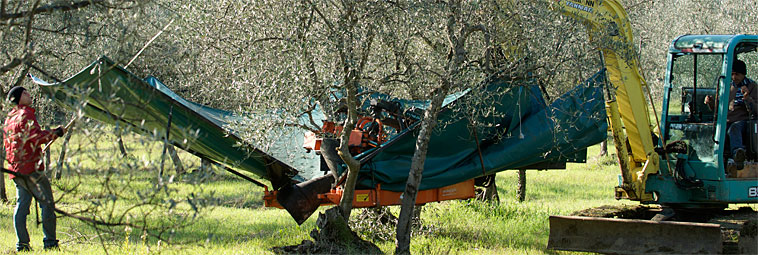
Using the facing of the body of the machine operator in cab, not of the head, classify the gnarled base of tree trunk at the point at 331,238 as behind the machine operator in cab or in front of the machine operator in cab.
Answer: in front

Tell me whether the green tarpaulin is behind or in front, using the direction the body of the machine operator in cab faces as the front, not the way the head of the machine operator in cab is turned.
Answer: in front

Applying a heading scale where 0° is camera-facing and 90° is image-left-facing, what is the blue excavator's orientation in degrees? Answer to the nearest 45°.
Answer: approximately 45°

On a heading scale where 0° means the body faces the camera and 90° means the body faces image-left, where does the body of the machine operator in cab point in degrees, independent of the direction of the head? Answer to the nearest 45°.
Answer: approximately 45°

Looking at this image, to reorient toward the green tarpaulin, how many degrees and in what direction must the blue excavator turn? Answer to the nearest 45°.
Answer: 0° — it already faces it
